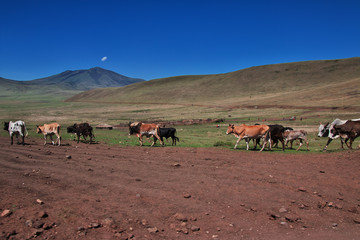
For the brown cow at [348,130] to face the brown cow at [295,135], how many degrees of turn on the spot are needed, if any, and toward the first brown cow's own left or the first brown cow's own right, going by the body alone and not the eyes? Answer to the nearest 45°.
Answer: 0° — it already faces it

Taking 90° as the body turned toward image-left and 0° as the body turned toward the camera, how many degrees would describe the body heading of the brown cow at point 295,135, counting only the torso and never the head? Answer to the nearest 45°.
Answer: approximately 90°

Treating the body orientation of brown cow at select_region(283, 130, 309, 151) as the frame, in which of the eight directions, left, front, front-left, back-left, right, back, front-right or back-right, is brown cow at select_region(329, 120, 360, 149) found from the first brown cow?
back

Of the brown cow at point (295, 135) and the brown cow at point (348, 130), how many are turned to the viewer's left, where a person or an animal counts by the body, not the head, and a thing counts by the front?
2

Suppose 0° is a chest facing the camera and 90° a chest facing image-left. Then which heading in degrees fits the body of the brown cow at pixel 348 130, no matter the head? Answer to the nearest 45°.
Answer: approximately 90°
